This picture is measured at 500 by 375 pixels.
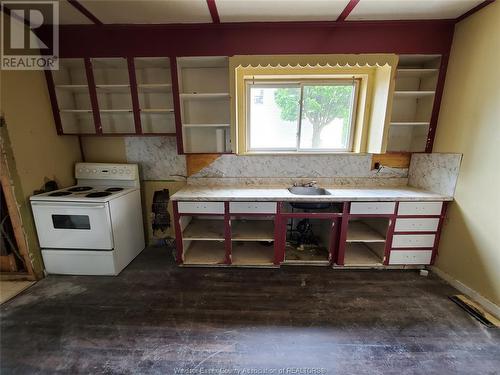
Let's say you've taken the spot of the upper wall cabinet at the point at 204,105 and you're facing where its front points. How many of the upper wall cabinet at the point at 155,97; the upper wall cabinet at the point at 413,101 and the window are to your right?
1

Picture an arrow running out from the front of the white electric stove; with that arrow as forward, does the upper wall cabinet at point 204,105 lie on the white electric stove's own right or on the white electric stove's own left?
on the white electric stove's own left

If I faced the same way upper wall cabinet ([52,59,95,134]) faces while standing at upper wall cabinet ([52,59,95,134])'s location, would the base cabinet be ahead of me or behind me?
ahead

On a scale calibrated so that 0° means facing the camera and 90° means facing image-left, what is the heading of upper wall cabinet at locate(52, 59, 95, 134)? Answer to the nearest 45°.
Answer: approximately 0°

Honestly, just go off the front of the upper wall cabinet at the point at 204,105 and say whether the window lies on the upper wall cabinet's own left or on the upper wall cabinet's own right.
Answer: on the upper wall cabinet's own left

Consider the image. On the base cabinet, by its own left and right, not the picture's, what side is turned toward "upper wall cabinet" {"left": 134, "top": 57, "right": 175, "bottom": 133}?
right

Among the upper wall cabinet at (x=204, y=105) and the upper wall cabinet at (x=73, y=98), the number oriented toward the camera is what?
2

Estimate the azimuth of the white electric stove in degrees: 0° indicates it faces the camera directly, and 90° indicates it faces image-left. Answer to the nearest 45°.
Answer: approximately 45°

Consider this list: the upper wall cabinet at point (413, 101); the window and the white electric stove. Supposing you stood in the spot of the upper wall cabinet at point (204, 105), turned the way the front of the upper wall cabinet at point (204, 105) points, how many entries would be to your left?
2

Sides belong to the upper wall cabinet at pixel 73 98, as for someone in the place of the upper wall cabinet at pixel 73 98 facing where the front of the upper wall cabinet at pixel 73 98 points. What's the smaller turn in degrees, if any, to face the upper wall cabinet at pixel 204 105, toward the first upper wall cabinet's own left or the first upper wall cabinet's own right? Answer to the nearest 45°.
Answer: approximately 45° to the first upper wall cabinet's own left
